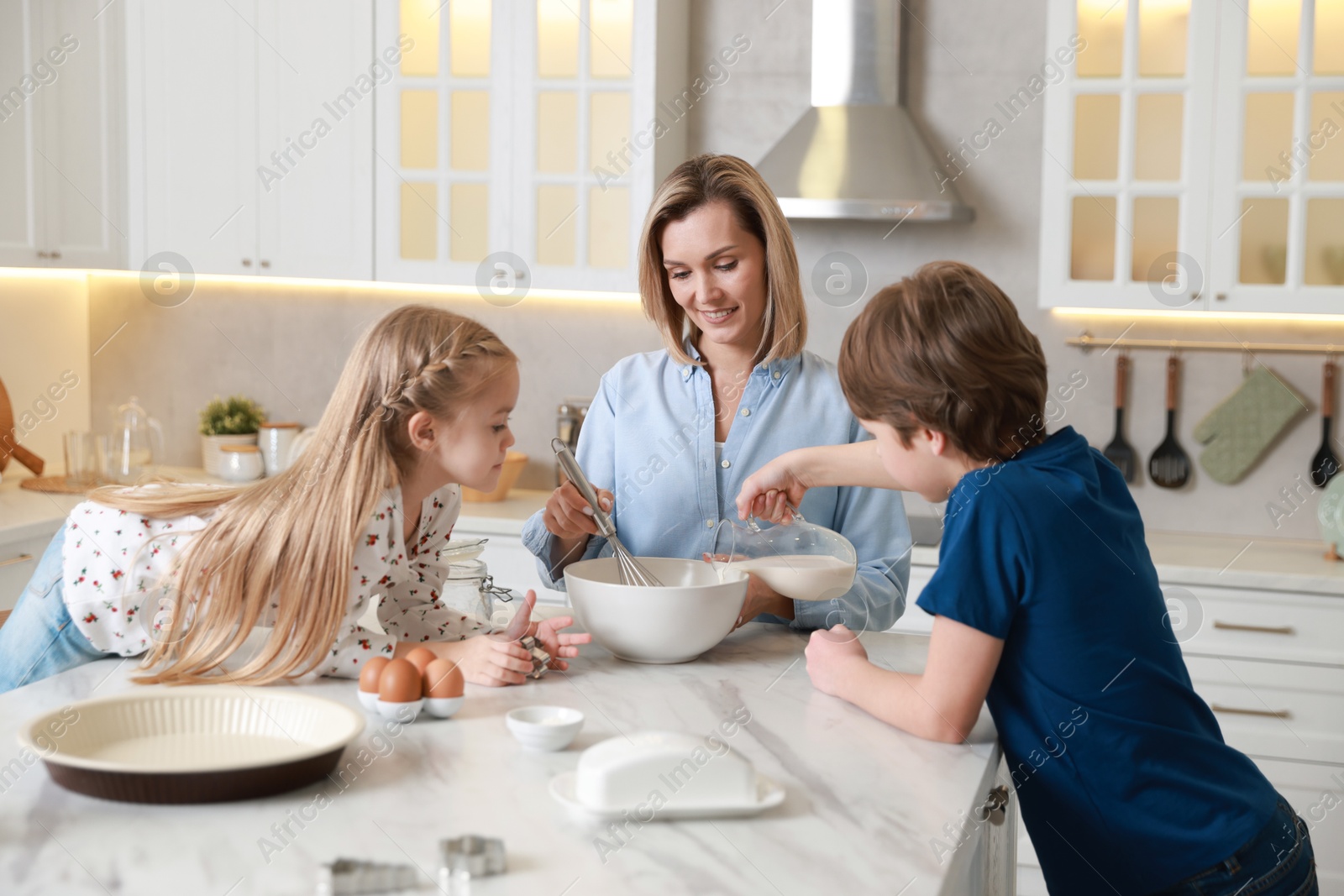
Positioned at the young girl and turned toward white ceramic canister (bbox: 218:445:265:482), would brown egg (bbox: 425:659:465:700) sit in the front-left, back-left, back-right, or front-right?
back-right

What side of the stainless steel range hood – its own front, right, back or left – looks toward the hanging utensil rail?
left

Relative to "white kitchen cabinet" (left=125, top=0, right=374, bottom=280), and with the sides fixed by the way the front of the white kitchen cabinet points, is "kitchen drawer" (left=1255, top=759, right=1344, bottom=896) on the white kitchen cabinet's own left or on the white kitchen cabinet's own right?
on the white kitchen cabinet's own left

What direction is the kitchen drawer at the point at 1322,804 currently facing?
toward the camera

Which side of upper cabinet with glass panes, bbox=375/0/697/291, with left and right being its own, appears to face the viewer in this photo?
front

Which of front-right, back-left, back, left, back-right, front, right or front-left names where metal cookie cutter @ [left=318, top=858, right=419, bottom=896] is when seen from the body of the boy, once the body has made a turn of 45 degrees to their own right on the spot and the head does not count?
back-left

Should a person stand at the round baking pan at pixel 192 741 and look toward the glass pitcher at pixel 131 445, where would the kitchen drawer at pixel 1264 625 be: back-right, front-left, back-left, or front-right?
front-right

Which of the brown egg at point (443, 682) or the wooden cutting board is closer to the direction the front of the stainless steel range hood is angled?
the brown egg

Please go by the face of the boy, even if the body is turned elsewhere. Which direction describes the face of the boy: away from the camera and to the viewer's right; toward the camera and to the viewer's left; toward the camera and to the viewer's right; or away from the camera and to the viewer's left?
away from the camera and to the viewer's left

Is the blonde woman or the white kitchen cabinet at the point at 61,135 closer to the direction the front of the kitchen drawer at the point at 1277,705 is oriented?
the blonde woman
